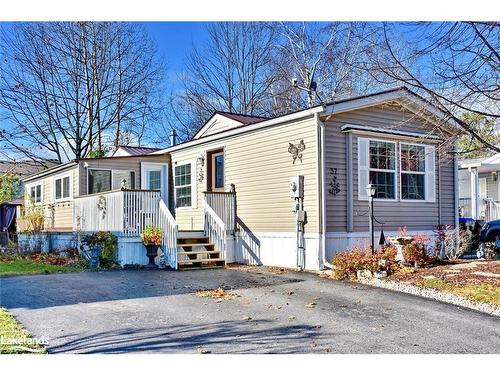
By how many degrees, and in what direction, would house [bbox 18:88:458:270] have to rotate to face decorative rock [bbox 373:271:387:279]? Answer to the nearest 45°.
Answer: approximately 45° to its left

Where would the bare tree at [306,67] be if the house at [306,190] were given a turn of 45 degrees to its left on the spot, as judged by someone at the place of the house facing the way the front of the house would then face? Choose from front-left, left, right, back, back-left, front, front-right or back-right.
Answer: back

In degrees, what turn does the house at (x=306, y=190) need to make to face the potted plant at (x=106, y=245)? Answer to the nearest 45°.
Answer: approximately 45° to its right

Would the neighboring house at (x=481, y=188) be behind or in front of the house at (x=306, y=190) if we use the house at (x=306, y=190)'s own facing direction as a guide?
behind

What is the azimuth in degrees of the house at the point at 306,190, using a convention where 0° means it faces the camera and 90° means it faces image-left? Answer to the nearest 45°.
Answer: approximately 45°
